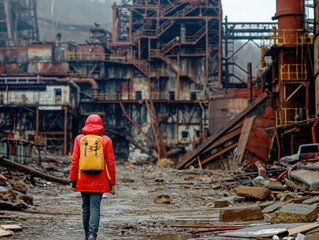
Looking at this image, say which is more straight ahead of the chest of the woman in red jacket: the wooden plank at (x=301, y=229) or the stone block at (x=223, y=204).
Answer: the stone block

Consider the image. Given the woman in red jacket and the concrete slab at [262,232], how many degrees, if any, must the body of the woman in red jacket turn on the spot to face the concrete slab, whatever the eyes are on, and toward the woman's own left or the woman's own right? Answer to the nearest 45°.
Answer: approximately 90° to the woman's own right

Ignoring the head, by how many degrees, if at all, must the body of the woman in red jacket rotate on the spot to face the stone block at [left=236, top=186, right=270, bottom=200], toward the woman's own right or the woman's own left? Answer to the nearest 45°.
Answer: approximately 45° to the woman's own right

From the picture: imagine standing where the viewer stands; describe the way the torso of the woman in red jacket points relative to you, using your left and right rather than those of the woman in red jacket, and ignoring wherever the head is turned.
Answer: facing away from the viewer

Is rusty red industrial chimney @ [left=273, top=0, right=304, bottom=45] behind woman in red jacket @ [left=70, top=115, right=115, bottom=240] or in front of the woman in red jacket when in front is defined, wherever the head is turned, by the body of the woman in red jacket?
in front

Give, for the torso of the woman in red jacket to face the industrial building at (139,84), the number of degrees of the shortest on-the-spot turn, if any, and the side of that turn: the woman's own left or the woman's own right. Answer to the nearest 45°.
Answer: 0° — they already face it

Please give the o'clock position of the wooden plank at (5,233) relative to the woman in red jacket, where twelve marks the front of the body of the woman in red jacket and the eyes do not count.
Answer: The wooden plank is roughly at 10 o'clock from the woman in red jacket.

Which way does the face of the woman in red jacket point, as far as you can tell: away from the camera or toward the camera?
away from the camera

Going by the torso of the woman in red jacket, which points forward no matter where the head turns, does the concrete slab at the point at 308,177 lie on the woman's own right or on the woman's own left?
on the woman's own right

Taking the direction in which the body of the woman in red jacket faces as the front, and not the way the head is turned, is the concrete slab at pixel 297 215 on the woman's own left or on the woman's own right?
on the woman's own right

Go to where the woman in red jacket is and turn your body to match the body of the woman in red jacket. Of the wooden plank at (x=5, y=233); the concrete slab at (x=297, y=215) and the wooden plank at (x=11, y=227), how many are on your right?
1

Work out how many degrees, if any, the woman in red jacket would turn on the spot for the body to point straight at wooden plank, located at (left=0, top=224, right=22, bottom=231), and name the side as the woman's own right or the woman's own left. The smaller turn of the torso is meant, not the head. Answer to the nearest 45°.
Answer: approximately 45° to the woman's own left
